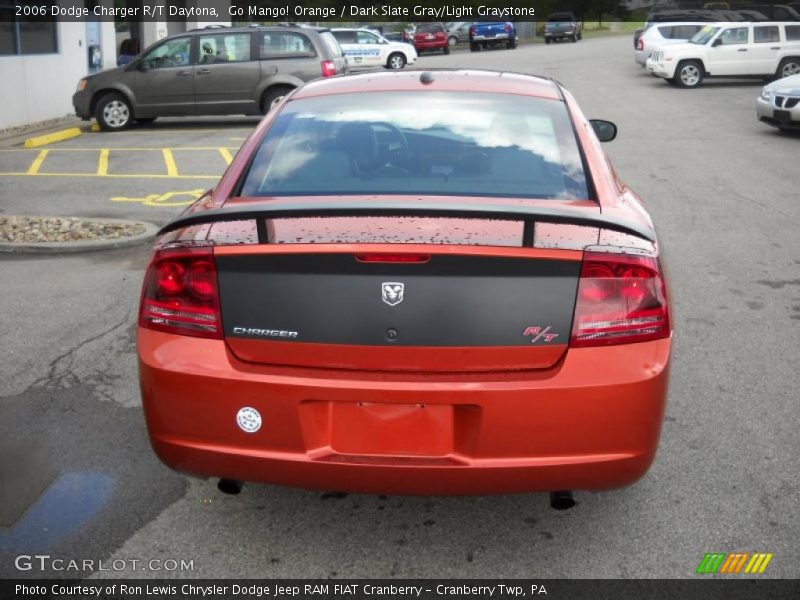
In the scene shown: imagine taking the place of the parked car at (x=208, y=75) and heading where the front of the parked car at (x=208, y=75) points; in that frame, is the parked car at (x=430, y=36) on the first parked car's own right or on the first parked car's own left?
on the first parked car's own right

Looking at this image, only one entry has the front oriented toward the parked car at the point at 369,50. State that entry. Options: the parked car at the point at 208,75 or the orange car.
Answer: the orange car

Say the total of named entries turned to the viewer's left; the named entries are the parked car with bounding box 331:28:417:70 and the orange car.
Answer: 0

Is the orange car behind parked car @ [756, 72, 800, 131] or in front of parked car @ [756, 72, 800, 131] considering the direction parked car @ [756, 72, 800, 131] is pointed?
in front

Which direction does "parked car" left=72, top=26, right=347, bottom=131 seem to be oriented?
to the viewer's left

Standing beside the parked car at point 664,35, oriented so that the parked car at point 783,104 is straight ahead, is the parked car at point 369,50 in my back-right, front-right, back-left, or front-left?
back-right

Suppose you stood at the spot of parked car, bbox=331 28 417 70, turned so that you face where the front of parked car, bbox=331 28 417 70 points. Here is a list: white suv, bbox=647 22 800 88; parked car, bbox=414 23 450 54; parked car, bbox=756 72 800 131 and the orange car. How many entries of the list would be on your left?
1

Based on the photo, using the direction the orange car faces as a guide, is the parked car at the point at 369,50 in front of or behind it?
in front

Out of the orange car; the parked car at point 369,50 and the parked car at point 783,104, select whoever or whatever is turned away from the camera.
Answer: the orange car

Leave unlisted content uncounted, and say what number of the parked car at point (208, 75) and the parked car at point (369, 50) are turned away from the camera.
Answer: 0

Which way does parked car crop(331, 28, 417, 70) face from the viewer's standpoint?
to the viewer's right

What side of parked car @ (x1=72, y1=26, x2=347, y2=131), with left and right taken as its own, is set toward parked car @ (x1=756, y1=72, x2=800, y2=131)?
back

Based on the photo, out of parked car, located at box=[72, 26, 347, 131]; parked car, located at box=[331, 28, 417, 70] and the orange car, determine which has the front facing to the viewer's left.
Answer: parked car, located at box=[72, 26, 347, 131]

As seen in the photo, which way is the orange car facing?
away from the camera

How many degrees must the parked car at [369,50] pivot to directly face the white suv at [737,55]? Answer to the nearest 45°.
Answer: approximately 45° to its right

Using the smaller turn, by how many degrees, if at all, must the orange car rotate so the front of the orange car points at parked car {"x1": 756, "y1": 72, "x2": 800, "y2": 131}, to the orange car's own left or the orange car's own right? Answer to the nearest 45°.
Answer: approximately 45° to the orange car's own right
